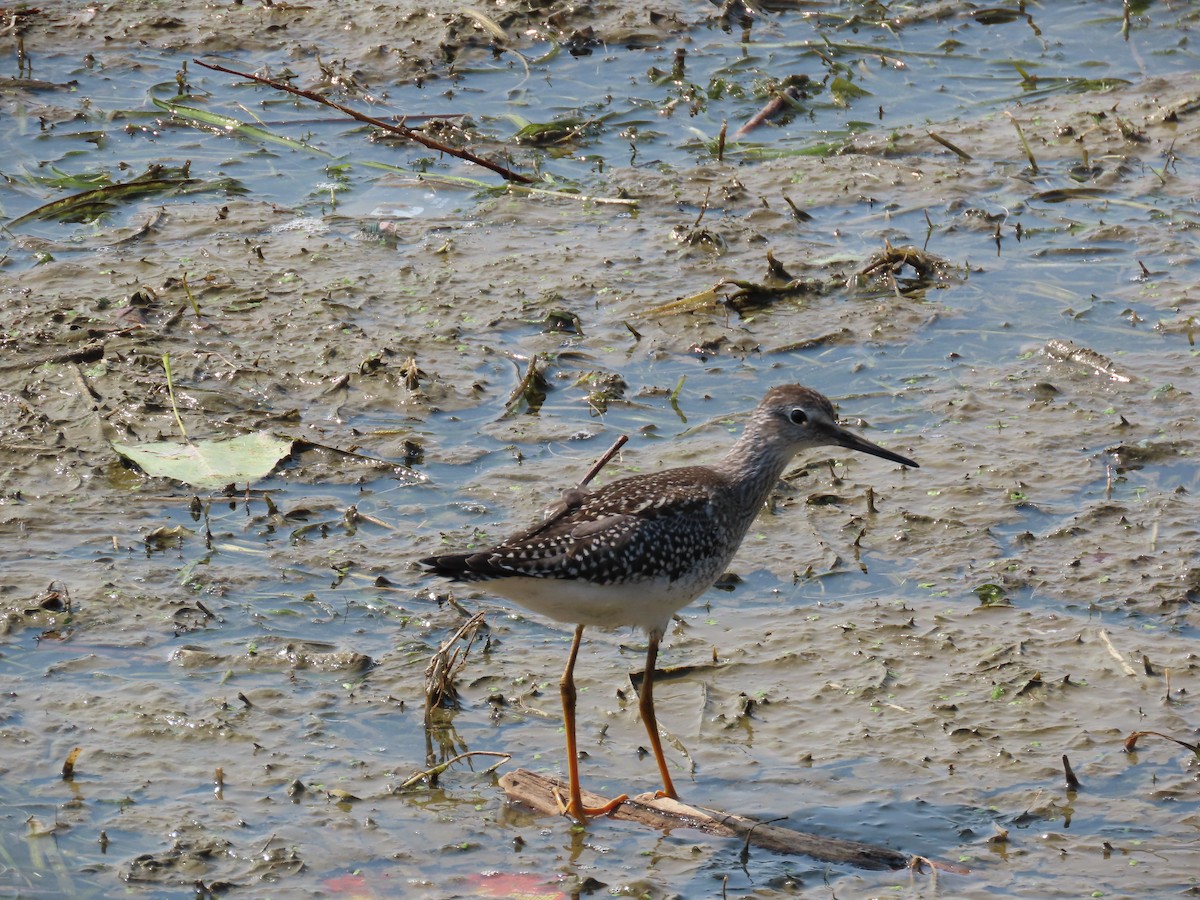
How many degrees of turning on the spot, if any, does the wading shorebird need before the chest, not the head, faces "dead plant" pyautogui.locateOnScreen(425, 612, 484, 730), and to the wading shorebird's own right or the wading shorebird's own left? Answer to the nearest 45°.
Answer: approximately 180°

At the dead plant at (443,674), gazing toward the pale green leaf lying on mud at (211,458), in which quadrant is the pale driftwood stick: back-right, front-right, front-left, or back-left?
back-right

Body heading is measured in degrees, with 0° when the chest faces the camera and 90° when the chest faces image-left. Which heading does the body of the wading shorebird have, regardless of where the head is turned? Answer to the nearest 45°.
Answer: approximately 270°

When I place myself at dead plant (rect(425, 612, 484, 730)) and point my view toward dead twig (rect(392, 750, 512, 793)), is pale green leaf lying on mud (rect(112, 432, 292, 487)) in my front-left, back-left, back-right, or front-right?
back-right

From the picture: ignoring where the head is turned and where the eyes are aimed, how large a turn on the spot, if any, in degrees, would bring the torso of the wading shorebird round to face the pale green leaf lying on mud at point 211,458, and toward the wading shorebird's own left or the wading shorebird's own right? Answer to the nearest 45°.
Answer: approximately 135° to the wading shorebird's own left

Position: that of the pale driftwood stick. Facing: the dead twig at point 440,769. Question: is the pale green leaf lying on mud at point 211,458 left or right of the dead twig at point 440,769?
right
